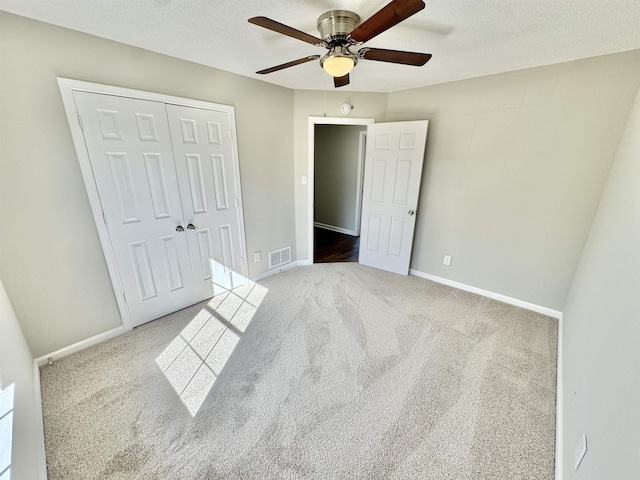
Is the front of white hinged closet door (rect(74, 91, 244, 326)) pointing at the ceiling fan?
yes

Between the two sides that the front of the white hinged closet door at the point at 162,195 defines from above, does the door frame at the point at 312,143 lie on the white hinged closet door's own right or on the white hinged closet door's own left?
on the white hinged closet door's own left

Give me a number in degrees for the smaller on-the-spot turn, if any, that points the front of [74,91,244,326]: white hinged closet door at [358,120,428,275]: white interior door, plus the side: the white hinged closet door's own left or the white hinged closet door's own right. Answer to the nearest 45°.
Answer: approximately 45° to the white hinged closet door's own left

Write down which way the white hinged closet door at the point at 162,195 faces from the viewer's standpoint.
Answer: facing the viewer and to the right of the viewer

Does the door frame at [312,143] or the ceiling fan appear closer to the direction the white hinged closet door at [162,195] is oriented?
the ceiling fan
